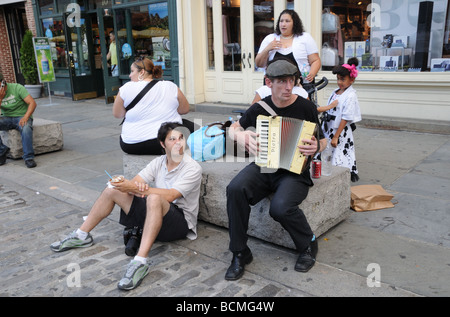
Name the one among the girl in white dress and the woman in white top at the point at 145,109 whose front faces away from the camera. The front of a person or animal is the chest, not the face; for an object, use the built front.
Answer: the woman in white top

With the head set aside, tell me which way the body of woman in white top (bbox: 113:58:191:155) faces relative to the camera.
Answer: away from the camera

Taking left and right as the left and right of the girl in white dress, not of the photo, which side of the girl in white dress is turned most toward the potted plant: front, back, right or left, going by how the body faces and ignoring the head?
right

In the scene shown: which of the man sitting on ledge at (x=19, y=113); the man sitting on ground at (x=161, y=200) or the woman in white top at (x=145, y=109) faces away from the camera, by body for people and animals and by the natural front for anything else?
the woman in white top

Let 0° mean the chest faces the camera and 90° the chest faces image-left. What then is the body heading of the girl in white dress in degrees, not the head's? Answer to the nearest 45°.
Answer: approximately 45°

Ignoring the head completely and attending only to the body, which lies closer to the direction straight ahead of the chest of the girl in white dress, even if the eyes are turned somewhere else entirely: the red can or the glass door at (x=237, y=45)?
the red can

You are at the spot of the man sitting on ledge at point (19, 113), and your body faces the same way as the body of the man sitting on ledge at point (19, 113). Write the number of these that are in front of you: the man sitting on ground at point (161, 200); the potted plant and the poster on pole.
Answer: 1

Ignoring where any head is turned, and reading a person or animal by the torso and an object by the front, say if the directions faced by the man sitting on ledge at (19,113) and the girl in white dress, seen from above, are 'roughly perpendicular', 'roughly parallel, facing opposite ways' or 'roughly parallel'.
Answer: roughly perpendicular

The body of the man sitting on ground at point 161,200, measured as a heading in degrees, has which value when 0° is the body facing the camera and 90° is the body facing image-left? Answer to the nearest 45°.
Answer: approximately 45°

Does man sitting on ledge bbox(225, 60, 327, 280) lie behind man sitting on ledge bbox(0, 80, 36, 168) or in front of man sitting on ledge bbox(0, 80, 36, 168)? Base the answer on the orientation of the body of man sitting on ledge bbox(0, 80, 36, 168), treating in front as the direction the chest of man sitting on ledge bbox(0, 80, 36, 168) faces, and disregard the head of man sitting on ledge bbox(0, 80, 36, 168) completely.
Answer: in front

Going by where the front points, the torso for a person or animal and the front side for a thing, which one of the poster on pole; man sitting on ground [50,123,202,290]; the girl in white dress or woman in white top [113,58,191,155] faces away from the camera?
the woman in white top

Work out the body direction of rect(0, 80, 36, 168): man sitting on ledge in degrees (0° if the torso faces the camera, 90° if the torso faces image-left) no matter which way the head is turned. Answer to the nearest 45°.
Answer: approximately 0°

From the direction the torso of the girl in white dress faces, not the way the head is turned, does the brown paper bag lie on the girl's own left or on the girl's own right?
on the girl's own left
